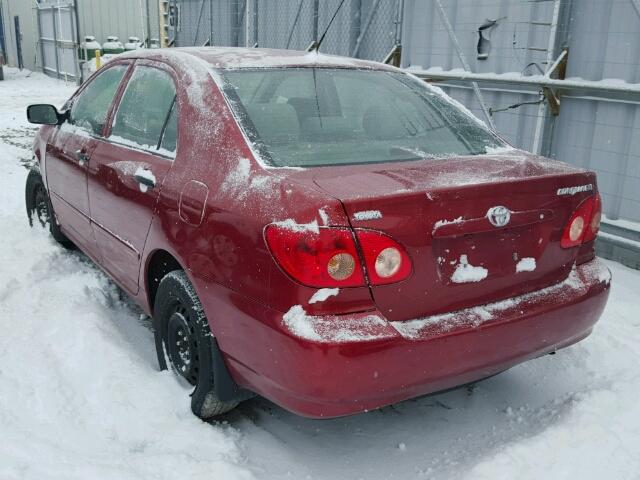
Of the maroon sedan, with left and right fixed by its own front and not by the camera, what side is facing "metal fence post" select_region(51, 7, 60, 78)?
front

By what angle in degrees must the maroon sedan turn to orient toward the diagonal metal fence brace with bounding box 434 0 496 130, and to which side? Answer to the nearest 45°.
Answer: approximately 45° to its right

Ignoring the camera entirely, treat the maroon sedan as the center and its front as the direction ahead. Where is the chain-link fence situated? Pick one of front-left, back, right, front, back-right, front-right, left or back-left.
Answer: front-right

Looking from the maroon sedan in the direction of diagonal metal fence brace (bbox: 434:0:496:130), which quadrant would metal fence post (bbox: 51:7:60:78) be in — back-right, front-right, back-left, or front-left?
front-left

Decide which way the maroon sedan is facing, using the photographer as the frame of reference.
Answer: facing away from the viewer and to the left of the viewer
